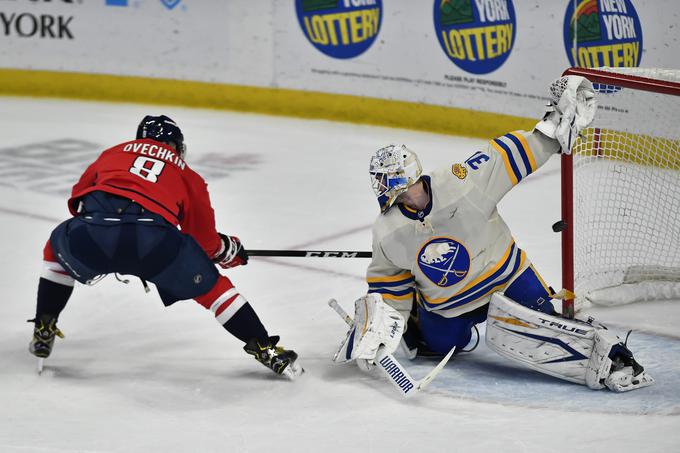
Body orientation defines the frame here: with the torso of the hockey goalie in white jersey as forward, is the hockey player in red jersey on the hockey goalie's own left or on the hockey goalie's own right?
on the hockey goalie's own right

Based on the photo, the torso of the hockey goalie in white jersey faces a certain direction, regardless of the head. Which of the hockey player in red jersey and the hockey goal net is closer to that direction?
the hockey player in red jersey

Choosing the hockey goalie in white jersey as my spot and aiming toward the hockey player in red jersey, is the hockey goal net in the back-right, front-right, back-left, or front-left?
back-right

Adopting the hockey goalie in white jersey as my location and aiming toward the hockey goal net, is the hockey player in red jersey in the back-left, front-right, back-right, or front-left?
back-left

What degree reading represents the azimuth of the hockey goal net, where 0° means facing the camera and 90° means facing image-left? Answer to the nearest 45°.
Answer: approximately 45°

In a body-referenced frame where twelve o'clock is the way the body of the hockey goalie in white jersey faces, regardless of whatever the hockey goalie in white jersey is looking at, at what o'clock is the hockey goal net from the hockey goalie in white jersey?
The hockey goal net is roughly at 7 o'clock from the hockey goalie in white jersey.
